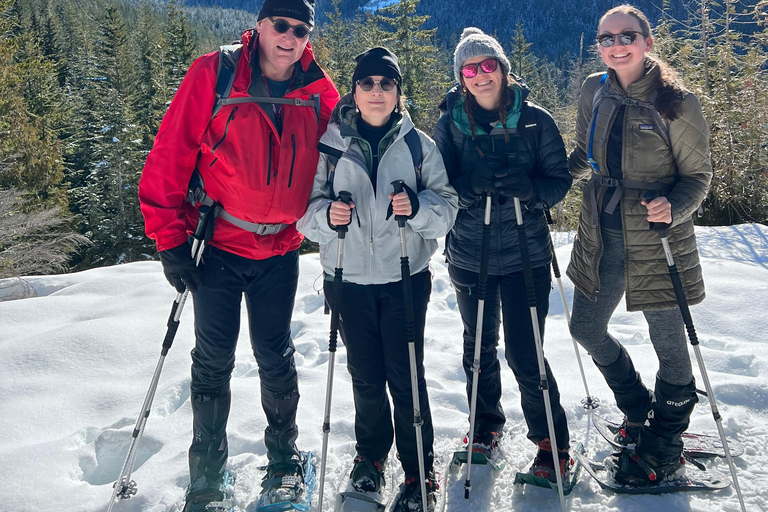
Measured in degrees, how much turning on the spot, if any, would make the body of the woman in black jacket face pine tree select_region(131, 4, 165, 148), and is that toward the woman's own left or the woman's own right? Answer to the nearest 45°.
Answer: approximately 135° to the woman's own right

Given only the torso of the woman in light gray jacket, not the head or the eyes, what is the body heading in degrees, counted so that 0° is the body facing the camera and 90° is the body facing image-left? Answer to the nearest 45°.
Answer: approximately 0°

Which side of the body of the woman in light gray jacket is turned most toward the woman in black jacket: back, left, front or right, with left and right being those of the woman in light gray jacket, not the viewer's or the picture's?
left

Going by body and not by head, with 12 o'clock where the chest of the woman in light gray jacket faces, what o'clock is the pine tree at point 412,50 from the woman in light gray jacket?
The pine tree is roughly at 6 o'clock from the woman in light gray jacket.

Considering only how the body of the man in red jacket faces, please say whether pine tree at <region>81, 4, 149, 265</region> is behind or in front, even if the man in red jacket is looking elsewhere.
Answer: behind

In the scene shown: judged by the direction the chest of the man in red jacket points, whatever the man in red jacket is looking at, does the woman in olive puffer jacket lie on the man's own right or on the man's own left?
on the man's own left

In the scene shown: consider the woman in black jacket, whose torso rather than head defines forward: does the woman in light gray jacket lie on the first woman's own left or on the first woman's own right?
on the first woman's own right

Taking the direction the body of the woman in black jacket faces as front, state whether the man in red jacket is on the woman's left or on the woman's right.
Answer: on the woman's right

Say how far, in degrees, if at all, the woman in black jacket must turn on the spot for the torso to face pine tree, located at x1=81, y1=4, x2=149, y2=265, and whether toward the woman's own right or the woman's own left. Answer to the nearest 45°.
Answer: approximately 135° to the woman's own right

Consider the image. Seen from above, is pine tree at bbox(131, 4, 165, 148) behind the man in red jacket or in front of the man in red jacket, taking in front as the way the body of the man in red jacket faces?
behind

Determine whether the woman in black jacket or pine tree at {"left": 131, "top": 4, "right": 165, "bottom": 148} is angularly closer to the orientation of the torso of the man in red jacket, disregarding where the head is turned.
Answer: the woman in black jacket
